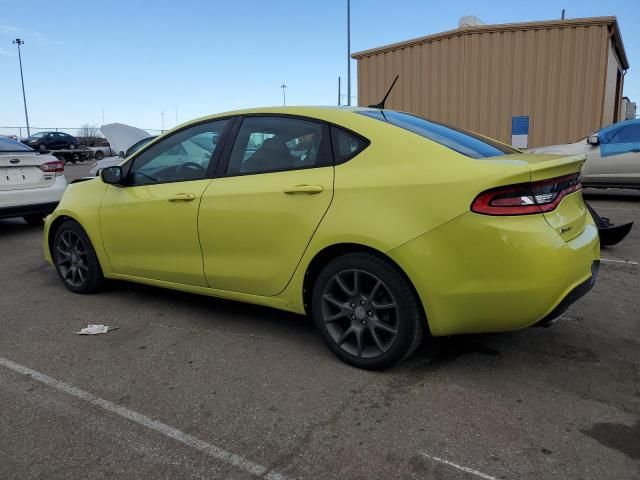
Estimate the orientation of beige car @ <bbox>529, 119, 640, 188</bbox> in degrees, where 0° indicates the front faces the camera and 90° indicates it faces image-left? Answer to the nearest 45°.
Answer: approximately 90°

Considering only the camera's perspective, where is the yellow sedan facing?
facing away from the viewer and to the left of the viewer

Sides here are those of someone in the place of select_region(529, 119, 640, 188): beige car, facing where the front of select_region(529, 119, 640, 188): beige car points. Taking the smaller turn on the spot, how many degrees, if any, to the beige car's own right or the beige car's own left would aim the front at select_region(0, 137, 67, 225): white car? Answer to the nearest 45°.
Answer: approximately 45° to the beige car's own left

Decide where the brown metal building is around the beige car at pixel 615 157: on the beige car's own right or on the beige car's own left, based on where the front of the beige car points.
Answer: on the beige car's own right

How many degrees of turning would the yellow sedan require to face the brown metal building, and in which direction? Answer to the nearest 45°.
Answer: approximately 90° to its right

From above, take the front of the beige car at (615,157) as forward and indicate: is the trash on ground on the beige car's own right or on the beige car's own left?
on the beige car's own left

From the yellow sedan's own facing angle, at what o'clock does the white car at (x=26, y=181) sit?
The white car is roughly at 12 o'clock from the yellow sedan.
